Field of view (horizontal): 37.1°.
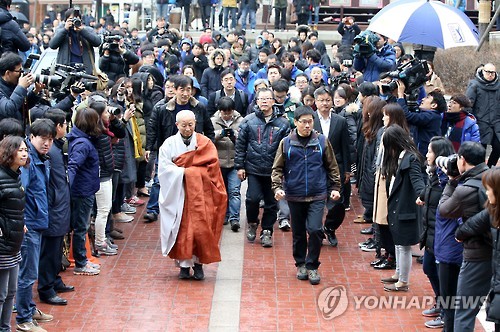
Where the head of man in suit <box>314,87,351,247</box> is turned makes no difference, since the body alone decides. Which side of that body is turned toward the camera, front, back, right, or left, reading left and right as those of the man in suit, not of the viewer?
front

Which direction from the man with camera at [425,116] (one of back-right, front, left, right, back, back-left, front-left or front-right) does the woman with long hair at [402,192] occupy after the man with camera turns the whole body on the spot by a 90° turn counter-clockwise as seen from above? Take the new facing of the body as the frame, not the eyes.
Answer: front

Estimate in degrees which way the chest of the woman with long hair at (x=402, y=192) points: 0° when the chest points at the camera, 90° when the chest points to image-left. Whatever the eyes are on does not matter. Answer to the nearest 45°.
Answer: approximately 90°

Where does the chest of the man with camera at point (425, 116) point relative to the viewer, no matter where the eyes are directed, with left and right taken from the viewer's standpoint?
facing to the left of the viewer

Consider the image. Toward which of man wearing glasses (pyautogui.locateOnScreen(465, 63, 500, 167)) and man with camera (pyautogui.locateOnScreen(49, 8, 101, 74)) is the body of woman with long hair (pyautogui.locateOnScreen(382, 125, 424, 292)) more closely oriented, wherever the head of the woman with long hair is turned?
the man with camera

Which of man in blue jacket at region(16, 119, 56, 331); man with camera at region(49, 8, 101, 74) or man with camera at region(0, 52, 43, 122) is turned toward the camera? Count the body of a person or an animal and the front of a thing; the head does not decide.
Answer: man with camera at region(49, 8, 101, 74)

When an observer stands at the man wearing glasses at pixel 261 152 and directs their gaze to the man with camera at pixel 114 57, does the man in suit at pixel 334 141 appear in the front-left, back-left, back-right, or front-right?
back-right

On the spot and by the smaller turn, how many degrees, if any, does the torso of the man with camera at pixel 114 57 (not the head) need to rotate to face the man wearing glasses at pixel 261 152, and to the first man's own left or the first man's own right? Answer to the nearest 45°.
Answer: approximately 45° to the first man's own left

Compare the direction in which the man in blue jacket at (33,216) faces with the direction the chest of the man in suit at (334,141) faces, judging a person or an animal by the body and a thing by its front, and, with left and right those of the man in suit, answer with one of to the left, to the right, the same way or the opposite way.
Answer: to the left

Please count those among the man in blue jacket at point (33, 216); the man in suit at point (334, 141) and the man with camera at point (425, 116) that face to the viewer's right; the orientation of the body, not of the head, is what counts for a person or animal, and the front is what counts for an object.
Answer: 1

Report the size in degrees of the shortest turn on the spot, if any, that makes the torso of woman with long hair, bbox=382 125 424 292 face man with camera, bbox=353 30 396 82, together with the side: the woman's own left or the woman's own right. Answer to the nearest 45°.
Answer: approximately 90° to the woman's own right

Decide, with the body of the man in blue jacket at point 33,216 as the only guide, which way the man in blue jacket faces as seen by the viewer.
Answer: to the viewer's right
